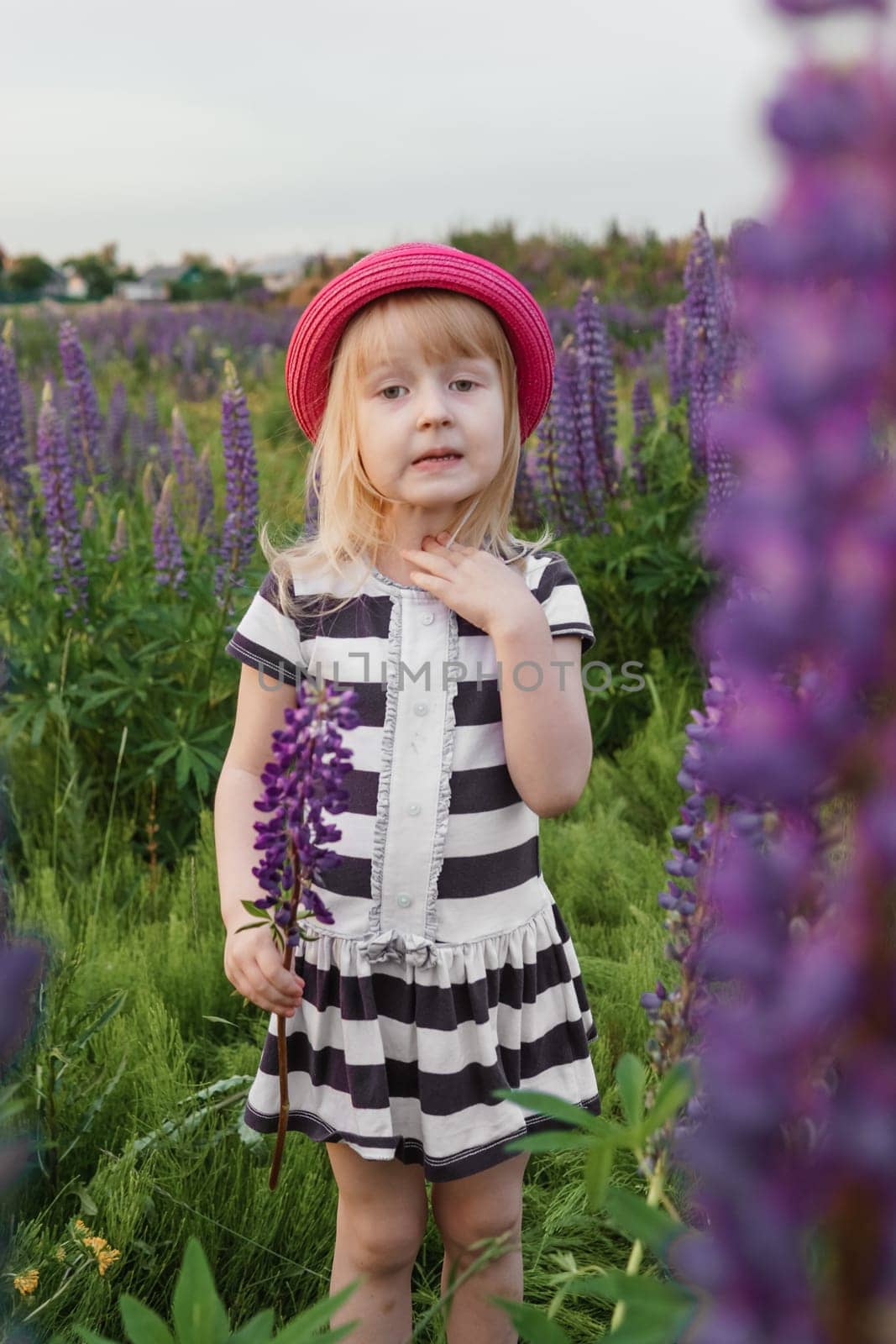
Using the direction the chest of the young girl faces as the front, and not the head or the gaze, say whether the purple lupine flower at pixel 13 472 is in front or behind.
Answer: behind

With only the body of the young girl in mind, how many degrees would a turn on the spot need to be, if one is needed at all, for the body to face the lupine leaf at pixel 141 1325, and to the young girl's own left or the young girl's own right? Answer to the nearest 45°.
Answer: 0° — they already face it

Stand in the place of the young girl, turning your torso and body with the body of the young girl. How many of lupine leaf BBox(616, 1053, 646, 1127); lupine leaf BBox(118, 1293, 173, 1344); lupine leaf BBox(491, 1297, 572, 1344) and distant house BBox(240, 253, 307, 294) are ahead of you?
3

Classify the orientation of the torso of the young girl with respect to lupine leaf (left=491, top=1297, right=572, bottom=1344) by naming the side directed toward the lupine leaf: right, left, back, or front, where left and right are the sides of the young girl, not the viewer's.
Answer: front

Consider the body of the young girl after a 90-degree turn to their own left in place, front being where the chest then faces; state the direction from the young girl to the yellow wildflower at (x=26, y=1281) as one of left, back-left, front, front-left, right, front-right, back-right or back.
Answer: back-right

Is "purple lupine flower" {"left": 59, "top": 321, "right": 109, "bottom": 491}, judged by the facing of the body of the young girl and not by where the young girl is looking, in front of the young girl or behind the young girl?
behind

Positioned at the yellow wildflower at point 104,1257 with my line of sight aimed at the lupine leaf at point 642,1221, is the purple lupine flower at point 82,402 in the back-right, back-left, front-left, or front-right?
back-left

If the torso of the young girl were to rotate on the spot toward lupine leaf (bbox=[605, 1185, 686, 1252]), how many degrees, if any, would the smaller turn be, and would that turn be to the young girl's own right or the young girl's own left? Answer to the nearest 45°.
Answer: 0° — they already face it

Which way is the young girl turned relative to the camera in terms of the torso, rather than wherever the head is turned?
toward the camera

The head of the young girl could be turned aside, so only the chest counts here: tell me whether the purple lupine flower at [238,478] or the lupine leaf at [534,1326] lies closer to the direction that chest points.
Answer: the lupine leaf

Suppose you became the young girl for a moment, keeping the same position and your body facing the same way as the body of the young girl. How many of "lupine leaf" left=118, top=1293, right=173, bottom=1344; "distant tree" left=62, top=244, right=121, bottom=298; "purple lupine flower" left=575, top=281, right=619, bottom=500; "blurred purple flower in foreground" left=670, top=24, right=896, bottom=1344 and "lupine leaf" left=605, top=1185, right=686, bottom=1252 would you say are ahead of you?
3

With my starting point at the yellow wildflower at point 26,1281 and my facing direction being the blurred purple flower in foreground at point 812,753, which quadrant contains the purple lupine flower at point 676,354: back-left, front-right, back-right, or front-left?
back-left

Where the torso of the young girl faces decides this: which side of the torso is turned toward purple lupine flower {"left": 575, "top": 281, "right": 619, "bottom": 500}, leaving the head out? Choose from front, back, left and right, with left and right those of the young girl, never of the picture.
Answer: back

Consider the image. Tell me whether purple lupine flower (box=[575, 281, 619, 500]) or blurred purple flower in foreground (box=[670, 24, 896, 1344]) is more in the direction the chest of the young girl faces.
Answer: the blurred purple flower in foreground

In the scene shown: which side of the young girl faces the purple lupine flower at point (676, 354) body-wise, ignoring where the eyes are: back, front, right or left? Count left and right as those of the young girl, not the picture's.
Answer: back

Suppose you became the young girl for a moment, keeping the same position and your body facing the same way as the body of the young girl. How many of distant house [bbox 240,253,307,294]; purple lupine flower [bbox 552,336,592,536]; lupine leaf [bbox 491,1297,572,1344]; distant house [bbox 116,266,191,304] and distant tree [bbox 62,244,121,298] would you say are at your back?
4

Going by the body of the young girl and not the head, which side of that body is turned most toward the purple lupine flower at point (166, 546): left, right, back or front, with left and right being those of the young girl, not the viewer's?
back

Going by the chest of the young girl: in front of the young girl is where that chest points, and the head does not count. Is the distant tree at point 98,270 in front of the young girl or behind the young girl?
behind

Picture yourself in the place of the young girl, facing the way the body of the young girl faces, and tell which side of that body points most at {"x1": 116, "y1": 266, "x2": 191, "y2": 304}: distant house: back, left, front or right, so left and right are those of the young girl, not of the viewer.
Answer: back
